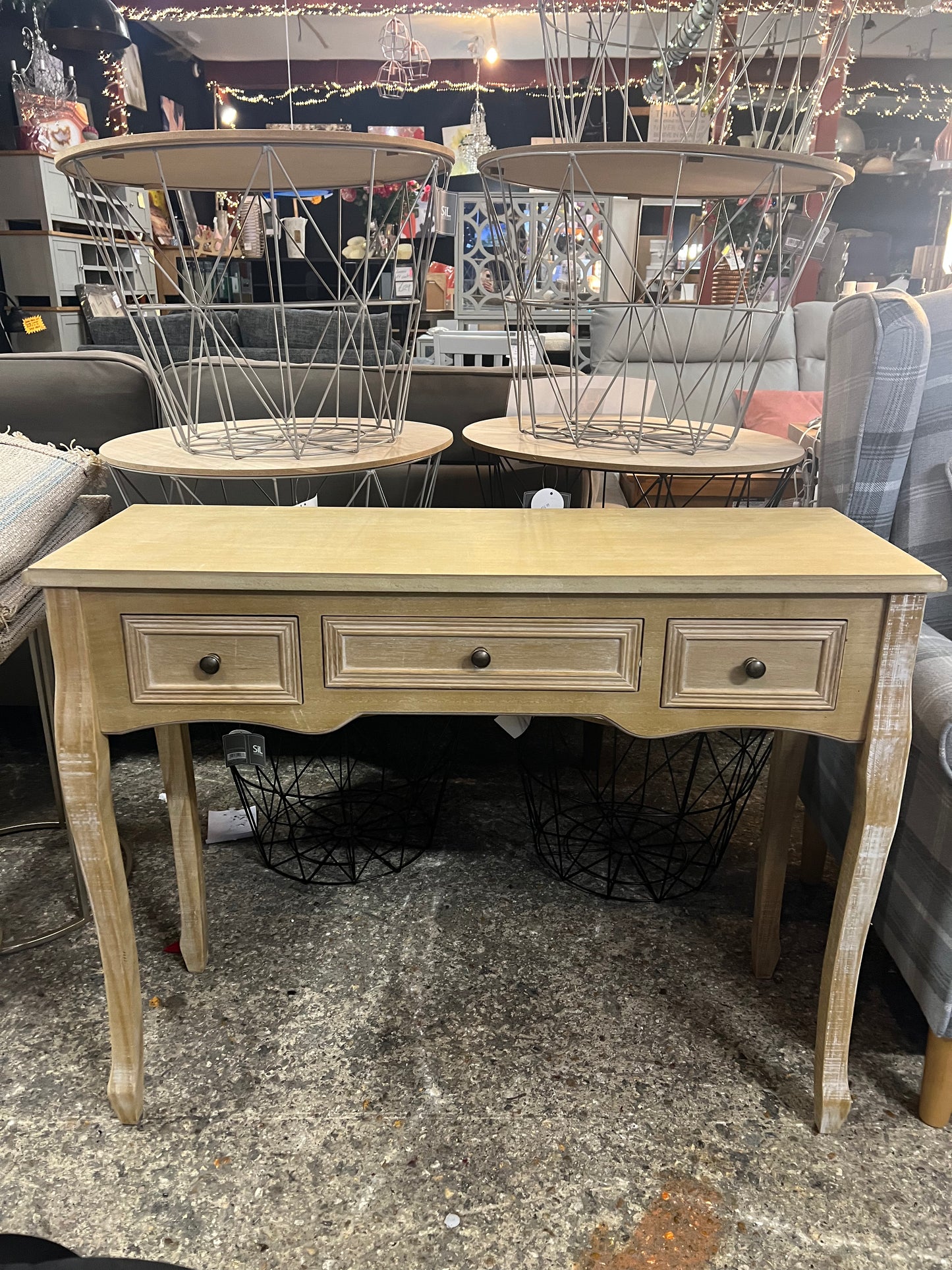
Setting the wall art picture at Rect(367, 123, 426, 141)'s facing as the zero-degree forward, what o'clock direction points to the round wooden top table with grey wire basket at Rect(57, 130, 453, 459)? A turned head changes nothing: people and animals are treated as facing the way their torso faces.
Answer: The round wooden top table with grey wire basket is roughly at 12 o'clock from the wall art picture.

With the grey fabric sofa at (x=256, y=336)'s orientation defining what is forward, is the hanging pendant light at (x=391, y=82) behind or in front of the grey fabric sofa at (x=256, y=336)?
behind

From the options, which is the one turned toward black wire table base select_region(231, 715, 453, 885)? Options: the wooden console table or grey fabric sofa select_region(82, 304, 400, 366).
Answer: the grey fabric sofa

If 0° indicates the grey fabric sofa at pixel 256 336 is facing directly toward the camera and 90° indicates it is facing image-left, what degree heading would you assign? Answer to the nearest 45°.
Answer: approximately 0°

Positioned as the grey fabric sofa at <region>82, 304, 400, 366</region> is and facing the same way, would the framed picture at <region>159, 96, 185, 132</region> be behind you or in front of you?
behind

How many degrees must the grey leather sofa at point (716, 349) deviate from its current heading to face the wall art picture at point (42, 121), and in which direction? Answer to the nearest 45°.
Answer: approximately 135° to its right

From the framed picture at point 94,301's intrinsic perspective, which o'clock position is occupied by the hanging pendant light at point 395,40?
The hanging pendant light is roughly at 10 o'clock from the framed picture.

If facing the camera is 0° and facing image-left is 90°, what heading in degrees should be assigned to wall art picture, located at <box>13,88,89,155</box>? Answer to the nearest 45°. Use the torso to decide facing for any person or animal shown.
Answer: approximately 315°
